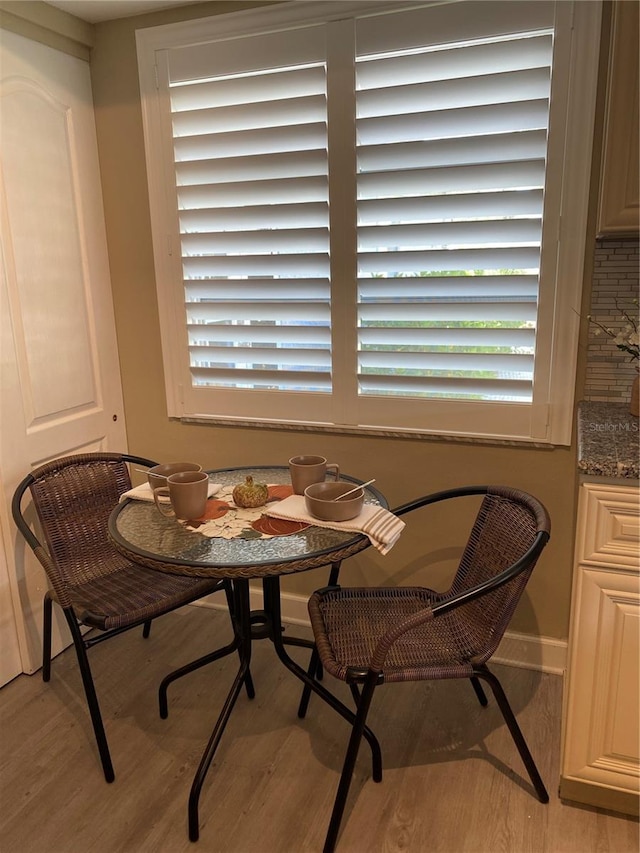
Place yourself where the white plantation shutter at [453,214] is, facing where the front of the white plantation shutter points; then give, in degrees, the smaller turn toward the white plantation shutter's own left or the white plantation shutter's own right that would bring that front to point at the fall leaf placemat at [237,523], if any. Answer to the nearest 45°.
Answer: approximately 45° to the white plantation shutter's own right

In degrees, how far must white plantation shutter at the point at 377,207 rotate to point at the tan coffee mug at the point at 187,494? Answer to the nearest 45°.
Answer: approximately 45° to its right

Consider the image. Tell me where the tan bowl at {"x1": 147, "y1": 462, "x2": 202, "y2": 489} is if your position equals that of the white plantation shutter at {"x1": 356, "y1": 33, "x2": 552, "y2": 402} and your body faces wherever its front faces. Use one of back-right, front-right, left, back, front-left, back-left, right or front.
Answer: front-right

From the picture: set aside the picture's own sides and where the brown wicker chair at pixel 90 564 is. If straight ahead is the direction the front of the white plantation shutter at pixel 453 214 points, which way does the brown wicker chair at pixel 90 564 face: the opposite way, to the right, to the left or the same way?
to the left

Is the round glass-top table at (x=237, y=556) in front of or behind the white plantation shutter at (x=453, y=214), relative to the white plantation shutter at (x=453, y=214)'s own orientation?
in front

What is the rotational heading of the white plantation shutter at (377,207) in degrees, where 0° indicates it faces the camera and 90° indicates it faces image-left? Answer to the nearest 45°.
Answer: approximately 0°

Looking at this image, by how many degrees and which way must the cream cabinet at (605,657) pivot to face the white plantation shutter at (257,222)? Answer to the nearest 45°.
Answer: approximately 90° to its right

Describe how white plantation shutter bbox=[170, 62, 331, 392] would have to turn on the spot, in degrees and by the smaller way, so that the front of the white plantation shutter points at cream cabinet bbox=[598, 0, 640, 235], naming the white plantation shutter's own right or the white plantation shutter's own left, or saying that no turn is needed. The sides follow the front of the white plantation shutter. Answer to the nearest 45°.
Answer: approximately 45° to the white plantation shutter's own left
